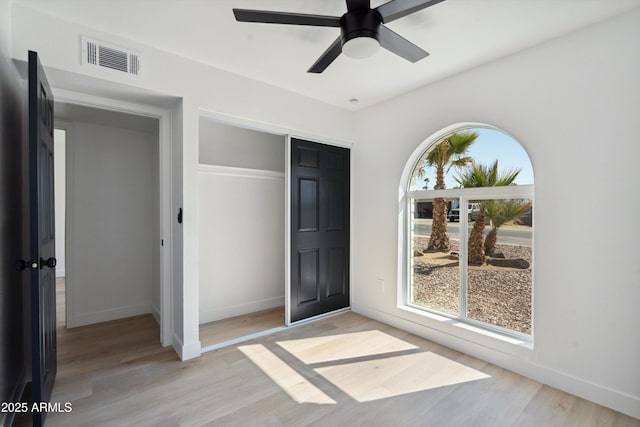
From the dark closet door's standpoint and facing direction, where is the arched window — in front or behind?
in front

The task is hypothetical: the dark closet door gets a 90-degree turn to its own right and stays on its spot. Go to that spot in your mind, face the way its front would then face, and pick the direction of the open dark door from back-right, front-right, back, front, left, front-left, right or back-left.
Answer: front

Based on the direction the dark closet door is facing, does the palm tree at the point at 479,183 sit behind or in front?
behind

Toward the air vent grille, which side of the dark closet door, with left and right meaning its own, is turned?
right

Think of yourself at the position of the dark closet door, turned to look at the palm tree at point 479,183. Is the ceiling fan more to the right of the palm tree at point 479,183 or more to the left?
right

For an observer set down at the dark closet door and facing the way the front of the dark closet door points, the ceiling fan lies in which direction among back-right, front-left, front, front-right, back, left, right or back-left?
front-right

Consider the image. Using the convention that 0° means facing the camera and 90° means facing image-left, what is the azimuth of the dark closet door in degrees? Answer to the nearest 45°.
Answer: approximately 315°
